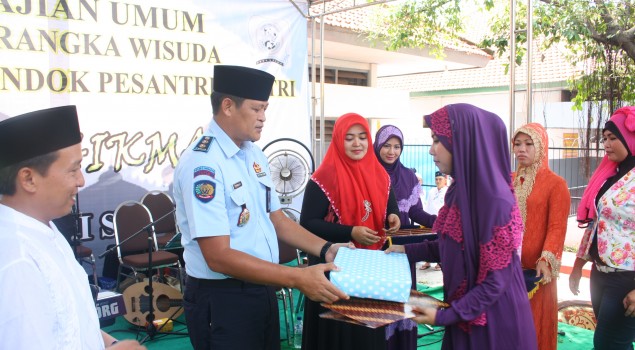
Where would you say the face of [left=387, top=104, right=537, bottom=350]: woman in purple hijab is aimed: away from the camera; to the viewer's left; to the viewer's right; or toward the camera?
to the viewer's left

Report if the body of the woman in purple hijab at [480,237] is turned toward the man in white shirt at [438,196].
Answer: no

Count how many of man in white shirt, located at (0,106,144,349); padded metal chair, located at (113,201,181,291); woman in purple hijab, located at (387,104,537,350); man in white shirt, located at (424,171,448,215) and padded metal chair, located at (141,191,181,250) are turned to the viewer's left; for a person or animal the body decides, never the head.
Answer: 1

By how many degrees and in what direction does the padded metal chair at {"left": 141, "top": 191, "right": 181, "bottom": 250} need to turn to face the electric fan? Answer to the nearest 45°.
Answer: approximately 45° to its left

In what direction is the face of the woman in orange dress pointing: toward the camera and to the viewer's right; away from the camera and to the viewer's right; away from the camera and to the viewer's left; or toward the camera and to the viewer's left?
toward the camera and to the viewer's left

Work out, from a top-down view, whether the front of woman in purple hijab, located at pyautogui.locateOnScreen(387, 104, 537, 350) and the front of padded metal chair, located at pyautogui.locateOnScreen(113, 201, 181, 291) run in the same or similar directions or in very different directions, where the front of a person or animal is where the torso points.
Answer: very different directions

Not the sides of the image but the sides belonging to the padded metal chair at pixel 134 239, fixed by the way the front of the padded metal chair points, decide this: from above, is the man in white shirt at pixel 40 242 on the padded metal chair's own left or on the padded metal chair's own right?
on the padded metal chair's own right

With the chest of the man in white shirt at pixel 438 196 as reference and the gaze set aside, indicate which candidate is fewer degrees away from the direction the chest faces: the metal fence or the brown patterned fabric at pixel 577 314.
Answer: the brown patterned fabric

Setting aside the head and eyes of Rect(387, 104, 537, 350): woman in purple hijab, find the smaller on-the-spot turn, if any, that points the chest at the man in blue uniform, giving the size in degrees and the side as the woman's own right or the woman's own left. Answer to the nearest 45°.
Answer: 0° — they already face them

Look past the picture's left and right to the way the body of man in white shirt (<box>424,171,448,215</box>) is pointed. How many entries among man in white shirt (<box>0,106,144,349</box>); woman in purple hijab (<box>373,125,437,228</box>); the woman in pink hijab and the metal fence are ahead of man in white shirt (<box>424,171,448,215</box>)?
3

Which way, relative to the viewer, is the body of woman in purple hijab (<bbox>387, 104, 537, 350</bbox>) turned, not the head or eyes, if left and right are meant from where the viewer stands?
facing to the left of the viewer

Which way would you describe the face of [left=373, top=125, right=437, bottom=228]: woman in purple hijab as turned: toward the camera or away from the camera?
toward the camera

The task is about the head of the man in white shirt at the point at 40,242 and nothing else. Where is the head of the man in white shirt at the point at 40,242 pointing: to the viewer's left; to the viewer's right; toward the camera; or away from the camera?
to the viewer's right

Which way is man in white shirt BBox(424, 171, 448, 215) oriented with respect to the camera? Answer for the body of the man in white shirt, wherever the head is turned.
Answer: toward the camera

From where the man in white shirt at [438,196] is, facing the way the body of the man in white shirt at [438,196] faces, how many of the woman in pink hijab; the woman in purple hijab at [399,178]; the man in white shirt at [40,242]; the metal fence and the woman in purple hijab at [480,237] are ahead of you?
4

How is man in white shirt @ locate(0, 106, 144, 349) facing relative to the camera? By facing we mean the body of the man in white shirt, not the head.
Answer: to the viewer's right

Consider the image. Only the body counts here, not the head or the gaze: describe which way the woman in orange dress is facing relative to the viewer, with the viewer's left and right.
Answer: facing the viewer and to the left of the viewer

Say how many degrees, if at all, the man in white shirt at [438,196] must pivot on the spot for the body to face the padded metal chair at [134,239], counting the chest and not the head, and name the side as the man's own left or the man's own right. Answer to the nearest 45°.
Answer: approximately 45° to the man's own right
